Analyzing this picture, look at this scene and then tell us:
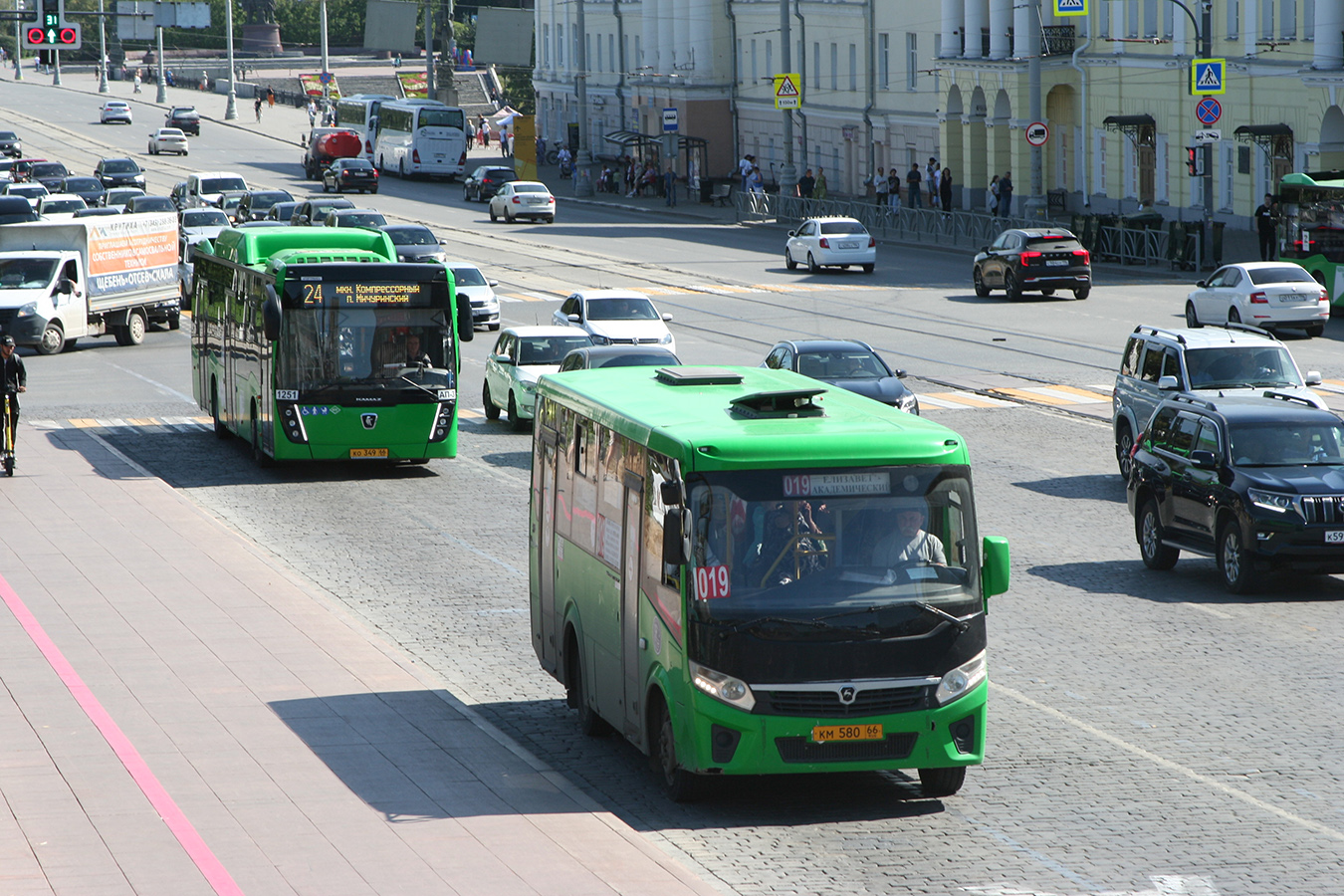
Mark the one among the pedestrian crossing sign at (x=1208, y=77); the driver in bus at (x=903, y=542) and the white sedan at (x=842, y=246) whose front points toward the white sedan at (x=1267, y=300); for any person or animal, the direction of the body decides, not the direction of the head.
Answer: the pedestrian crossing sign

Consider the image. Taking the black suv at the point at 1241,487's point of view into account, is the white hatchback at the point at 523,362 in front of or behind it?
behind

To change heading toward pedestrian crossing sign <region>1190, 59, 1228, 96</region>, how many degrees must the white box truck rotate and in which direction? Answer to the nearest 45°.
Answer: approximately 135° to its left

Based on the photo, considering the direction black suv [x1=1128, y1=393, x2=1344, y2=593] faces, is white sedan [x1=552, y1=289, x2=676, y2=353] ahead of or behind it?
behind

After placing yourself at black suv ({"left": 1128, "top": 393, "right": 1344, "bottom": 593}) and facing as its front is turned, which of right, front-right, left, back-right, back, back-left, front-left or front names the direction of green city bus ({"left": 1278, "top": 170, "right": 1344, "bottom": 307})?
back-left
